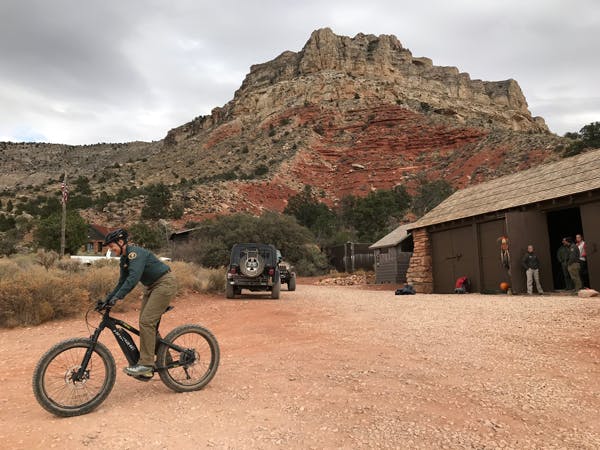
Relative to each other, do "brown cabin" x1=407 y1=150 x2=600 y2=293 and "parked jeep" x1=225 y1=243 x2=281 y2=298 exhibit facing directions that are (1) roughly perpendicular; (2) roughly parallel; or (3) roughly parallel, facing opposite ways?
roughly perpendicular

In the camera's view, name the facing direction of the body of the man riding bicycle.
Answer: to the viewer's left

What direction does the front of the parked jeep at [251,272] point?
away from the camera

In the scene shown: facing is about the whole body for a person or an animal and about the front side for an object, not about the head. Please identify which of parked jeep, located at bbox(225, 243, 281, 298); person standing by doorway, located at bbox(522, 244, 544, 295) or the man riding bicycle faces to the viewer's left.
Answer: the man riding bicycle

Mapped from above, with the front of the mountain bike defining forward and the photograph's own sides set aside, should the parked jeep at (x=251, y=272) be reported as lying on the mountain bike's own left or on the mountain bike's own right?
on the mountain bike's own right

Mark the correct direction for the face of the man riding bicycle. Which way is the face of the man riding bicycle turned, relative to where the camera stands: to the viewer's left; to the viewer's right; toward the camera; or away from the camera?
to the viewer's left

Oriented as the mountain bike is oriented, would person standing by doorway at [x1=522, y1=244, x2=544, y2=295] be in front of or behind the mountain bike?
behind

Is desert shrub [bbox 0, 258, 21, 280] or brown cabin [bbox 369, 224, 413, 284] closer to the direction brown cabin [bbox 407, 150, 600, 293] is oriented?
the desert shrub

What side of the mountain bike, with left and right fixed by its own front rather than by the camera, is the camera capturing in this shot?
left
